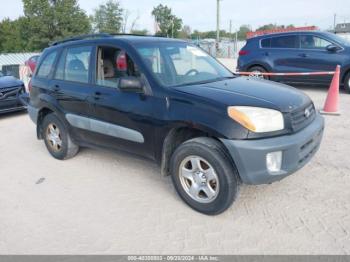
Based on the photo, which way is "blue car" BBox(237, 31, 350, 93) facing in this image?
to the viewer's right

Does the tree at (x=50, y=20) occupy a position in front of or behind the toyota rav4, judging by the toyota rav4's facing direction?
behind

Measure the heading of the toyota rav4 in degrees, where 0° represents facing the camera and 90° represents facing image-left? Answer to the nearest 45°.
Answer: approximately 315°

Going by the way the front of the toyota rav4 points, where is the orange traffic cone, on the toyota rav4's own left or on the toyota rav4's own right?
on the toyota rav4's own left

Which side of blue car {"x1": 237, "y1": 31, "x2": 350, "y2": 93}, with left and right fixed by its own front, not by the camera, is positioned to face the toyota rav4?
right

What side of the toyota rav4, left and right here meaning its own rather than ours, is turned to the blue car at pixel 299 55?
left

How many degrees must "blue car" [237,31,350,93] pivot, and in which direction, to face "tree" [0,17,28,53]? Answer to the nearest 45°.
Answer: approximately 135° to its left

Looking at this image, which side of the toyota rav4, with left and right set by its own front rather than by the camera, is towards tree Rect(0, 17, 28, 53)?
back

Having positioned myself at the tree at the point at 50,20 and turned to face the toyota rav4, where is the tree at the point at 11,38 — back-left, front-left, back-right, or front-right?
back-right
